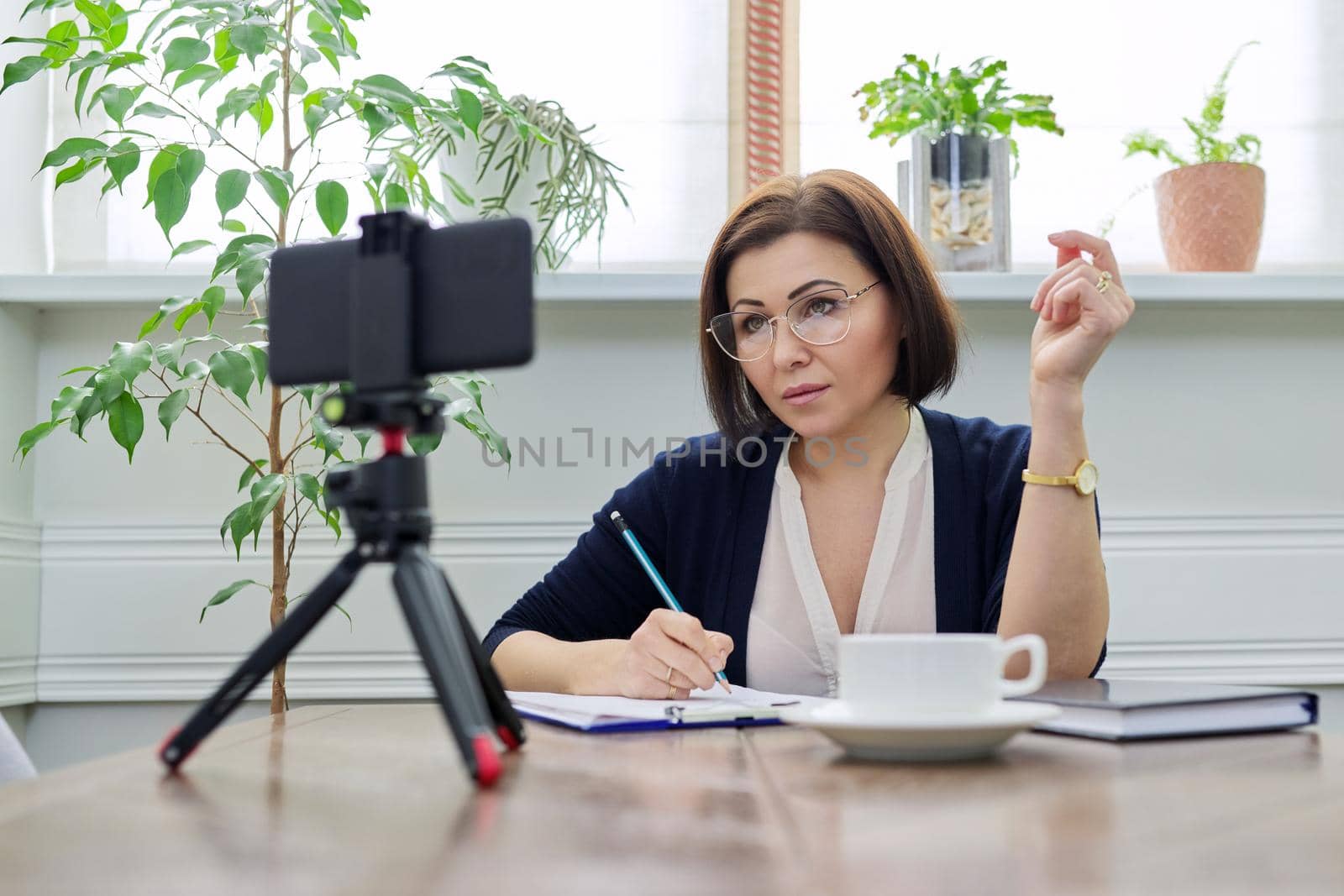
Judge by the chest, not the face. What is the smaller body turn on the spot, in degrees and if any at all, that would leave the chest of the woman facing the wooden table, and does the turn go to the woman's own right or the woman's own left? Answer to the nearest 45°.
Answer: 0° — they already face it

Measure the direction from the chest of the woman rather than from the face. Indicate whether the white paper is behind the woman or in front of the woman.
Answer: in front

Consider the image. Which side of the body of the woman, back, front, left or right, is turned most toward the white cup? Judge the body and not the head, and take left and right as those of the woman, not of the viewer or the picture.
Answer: front

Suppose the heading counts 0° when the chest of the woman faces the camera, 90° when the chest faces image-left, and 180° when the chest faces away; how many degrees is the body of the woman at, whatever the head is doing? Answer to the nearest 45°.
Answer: approximately 0°

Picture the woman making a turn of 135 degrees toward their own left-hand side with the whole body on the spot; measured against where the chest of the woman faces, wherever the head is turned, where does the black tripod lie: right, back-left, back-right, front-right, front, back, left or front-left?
back-right

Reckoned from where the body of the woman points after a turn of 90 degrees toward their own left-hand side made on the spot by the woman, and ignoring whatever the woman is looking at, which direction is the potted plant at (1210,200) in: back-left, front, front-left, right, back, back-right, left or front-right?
front-left

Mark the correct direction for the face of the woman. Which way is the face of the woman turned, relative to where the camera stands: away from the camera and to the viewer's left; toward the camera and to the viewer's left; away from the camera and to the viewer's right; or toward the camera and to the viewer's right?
toward the camera and to the viewer's left
